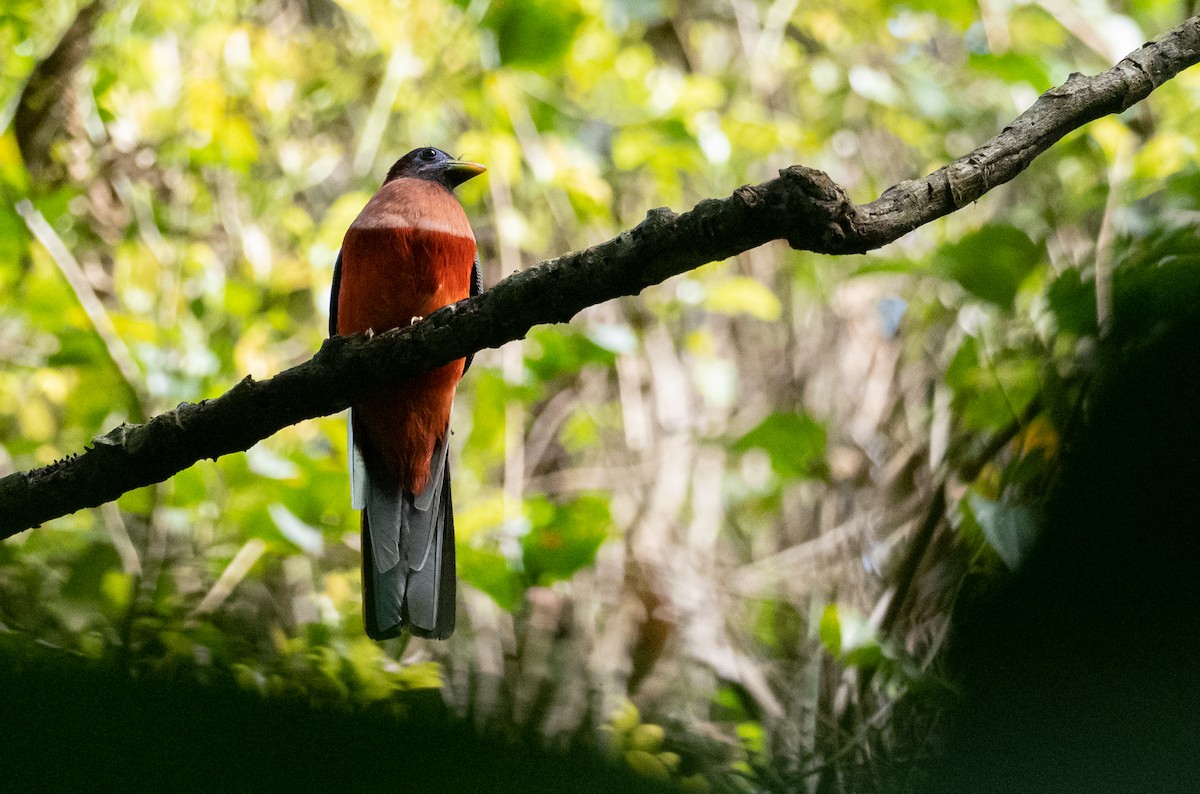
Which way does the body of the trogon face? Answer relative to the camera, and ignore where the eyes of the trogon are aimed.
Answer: toward the camera

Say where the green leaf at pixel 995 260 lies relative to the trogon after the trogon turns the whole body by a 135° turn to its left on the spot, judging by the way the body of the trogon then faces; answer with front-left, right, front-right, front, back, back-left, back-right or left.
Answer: front-right

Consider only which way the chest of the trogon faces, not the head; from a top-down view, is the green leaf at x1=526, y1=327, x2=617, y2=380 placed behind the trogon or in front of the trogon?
behind

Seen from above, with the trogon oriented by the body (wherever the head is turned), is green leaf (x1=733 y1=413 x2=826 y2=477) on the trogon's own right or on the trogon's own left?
on the trogon's own left
